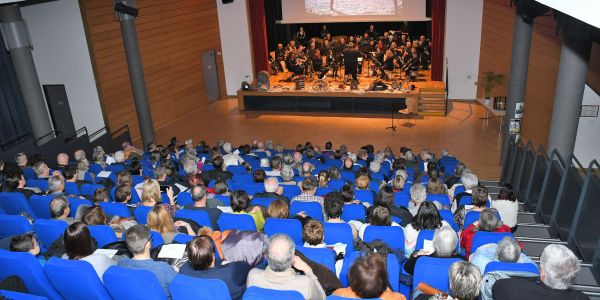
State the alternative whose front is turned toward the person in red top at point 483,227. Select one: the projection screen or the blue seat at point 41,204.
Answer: the projection screen

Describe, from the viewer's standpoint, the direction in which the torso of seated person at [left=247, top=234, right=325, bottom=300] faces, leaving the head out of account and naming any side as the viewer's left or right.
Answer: facing away from the viewer

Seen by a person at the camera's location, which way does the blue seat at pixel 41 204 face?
facing away from the viewer and to the right of the viewer

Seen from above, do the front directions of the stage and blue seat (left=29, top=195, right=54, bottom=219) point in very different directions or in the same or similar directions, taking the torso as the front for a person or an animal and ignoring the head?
very different directions

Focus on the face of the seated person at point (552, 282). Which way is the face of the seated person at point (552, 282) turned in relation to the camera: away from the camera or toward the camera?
away from the camera

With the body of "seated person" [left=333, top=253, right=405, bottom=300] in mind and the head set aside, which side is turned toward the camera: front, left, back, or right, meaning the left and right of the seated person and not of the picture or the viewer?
back

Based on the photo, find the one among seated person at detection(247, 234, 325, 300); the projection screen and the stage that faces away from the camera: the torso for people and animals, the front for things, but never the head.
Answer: the seated person

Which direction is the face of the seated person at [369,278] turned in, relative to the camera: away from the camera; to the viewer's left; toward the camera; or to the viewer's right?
away from the camera

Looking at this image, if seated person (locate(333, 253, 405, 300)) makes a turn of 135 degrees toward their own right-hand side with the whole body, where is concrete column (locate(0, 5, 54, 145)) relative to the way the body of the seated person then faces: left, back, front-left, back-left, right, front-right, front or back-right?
back

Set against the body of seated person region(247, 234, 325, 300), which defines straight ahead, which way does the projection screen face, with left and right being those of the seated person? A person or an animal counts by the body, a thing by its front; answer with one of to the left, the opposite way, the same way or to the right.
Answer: the opposite way

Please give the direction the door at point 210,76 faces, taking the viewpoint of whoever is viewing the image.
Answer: facing the viewer and to the right of the viewer

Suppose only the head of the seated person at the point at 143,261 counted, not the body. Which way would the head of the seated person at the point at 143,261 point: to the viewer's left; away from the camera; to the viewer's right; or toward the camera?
away from the camera

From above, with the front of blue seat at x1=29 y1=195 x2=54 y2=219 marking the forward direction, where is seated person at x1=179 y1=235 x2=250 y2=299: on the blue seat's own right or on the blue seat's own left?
on the blue seat's own right

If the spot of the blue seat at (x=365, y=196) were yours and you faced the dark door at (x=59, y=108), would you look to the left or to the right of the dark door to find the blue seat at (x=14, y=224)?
left

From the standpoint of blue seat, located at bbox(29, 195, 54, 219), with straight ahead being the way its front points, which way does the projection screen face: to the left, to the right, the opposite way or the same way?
the opposite way

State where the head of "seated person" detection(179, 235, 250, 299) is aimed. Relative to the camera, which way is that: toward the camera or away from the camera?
away from the camera

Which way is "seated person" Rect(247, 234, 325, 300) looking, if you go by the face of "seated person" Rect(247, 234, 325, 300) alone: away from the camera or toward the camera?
away from the camera
